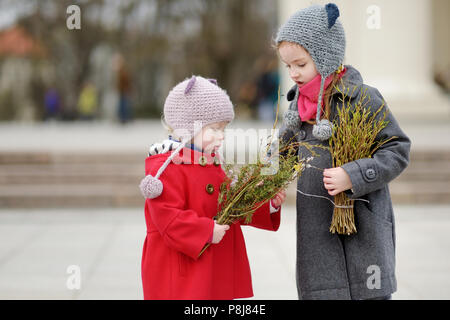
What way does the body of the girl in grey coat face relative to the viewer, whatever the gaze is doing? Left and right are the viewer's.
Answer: facing the viewer and to the left of the viewer

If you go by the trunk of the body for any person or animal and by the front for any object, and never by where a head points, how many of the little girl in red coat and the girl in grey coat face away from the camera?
0

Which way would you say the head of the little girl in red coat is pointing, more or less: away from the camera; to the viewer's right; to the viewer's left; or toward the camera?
to the viewer's right

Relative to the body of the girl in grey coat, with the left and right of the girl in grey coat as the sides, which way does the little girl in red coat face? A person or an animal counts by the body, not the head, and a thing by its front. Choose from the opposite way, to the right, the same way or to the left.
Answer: to the left

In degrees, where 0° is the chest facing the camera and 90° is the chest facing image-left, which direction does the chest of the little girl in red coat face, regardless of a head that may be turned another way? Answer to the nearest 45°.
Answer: approximately 315°
